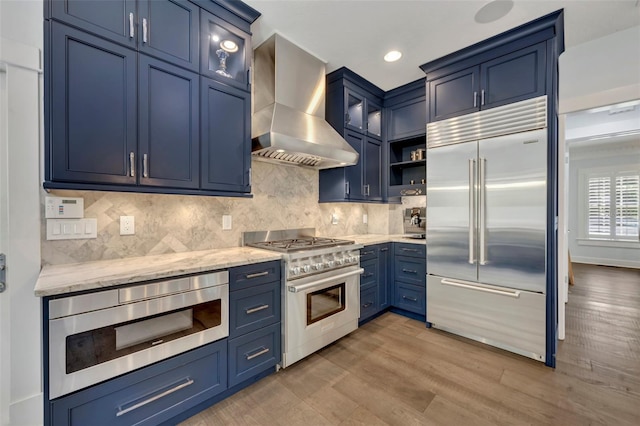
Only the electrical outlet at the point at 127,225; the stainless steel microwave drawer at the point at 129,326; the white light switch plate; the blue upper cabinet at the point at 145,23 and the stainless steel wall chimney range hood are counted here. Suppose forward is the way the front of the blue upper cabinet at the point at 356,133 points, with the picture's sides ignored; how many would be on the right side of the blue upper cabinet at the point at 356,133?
5

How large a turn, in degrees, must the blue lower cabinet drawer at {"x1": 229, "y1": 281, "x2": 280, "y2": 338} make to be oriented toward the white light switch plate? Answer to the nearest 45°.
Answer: approximately 135° to its right

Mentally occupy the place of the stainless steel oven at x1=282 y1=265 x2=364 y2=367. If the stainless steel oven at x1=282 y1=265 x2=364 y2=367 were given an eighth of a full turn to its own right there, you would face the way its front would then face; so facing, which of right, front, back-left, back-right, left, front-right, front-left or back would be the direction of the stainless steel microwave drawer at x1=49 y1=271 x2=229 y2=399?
front-right

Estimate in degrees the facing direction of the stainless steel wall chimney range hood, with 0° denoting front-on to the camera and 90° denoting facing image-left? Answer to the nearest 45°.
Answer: approximately 315°

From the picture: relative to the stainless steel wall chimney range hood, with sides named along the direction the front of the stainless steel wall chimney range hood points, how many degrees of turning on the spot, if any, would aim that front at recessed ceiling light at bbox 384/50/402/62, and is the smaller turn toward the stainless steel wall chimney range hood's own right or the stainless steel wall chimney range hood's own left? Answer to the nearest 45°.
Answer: approximately 45° to the stainless steel wall chimney range hood's own left

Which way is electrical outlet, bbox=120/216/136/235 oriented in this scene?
toward the camera

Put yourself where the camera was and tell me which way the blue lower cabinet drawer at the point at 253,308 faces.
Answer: facing the viewer and to the right of the viewer

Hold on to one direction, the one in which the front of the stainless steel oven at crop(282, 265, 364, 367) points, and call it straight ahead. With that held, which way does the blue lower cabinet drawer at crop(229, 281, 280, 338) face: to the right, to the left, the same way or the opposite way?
the same way

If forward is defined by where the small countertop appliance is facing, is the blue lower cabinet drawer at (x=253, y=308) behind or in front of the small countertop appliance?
in front

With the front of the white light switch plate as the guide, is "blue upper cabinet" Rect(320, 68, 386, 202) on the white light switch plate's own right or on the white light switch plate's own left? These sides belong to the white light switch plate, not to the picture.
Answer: on the white light switch plate's own left

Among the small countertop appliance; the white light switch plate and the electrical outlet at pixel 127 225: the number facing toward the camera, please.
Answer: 3

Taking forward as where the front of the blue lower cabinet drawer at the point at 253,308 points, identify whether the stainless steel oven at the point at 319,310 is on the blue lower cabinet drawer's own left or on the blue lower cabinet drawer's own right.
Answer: on the blue lower cabinet drawer's own left

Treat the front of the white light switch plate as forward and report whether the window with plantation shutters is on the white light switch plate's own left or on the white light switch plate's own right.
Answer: on the white light switch plate's own left

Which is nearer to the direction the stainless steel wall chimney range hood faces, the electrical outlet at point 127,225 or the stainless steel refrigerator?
the stainless steel refrigerator

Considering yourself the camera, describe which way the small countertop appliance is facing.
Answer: facing the viewer
